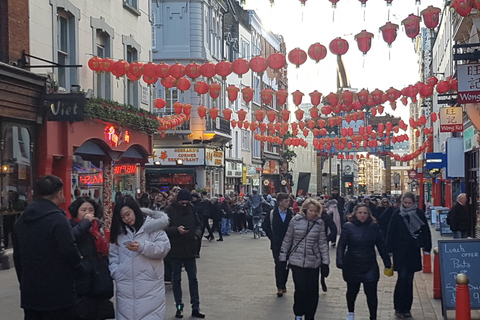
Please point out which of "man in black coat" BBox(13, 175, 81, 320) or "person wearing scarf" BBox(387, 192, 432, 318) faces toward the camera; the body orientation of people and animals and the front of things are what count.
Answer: the person wearing scarf

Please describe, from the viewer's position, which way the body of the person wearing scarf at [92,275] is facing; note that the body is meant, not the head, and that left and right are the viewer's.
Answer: facing the viewer and to the right of the viewer

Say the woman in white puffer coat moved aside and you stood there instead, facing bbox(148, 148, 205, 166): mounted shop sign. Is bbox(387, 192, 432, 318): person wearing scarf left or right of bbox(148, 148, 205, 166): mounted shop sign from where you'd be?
right

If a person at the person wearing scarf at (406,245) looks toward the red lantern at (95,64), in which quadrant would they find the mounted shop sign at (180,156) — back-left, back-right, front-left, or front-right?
front-right

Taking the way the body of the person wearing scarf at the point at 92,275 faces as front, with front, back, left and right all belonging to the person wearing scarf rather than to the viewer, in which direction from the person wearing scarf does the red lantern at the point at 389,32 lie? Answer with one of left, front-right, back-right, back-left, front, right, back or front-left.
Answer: left

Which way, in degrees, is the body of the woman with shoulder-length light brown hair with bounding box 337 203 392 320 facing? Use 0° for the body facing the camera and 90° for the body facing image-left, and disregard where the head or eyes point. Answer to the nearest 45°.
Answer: approximately 0°

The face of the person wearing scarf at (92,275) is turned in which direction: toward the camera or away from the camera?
toward the camera

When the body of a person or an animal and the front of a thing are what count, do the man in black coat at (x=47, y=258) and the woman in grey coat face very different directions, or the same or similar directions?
very different directions

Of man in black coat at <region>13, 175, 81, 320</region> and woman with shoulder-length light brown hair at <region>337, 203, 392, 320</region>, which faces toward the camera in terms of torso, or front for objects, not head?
the woman with shoulder-length light brown hair

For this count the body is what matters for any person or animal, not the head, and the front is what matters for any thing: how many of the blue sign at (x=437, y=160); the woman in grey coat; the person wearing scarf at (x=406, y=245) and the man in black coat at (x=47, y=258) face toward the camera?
3

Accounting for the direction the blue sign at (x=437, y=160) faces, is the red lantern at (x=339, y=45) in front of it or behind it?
in front

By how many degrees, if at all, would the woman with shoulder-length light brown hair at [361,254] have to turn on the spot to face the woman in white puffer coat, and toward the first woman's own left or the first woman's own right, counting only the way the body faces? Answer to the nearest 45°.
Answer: approximately 45° to the first woman's own right

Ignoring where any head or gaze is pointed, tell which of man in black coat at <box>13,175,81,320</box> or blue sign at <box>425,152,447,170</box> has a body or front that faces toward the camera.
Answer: the blue sign

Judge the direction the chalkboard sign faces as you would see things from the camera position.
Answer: facing the viewer

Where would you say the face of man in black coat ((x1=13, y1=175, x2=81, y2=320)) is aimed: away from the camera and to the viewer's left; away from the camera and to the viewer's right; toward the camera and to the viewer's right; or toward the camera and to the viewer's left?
away from the camera and to the viewer's right

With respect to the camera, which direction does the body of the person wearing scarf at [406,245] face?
toward the camera
